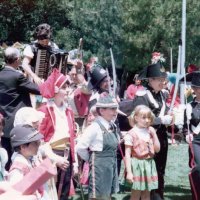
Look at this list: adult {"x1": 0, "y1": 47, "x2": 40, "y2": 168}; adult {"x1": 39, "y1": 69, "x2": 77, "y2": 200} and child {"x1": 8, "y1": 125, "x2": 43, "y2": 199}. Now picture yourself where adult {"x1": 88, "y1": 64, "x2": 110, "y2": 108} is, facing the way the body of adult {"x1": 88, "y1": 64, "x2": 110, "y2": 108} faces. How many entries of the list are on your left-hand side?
0

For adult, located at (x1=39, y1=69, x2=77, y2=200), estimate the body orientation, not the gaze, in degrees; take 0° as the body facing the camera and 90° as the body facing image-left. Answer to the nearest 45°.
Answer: approximately 315°

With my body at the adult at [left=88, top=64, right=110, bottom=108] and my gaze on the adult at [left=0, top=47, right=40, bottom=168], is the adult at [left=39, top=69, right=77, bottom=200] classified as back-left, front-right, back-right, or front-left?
front-left

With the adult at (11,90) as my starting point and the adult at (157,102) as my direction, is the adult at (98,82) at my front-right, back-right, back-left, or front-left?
front-left

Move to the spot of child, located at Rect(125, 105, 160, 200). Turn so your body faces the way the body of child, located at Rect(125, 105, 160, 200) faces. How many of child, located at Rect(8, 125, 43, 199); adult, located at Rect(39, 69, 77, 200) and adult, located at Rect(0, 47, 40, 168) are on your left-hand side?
0

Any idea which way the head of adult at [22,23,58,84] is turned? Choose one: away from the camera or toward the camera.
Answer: toward the camera

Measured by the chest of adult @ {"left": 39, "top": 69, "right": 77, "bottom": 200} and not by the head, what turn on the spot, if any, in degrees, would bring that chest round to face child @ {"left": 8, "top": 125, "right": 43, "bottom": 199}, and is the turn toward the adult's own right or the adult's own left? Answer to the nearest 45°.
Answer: approximately 45° to the adult's own right

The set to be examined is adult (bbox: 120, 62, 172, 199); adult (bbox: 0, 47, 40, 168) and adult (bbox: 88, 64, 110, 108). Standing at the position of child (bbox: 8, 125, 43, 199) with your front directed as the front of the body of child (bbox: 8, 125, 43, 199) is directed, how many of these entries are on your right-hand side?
0

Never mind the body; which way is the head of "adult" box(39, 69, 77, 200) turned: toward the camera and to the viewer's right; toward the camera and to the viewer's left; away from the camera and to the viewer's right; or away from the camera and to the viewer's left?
toward the camera and to the viewer's right

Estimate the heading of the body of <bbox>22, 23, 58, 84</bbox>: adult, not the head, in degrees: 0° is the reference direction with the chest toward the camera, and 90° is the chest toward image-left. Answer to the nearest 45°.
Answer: approximately 315°

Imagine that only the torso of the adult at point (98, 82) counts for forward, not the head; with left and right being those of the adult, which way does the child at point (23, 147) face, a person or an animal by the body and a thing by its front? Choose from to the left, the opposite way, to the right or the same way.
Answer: the same way

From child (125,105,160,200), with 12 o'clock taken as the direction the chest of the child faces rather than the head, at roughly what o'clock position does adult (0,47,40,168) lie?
The adult is roughly at 4 o'clock from the child.

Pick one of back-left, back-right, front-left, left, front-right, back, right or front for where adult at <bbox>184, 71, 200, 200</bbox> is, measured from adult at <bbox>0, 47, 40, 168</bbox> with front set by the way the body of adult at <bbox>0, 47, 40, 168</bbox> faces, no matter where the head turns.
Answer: front-right

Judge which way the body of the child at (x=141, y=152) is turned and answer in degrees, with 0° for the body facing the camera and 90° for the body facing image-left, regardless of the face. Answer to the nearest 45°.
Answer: approximately 315°

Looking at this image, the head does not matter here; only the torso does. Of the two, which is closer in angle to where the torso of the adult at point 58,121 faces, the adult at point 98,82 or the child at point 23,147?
the child

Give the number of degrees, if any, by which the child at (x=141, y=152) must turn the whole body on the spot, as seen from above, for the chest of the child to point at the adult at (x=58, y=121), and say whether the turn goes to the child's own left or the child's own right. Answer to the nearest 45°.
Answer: approximately 90° to the child's own right
